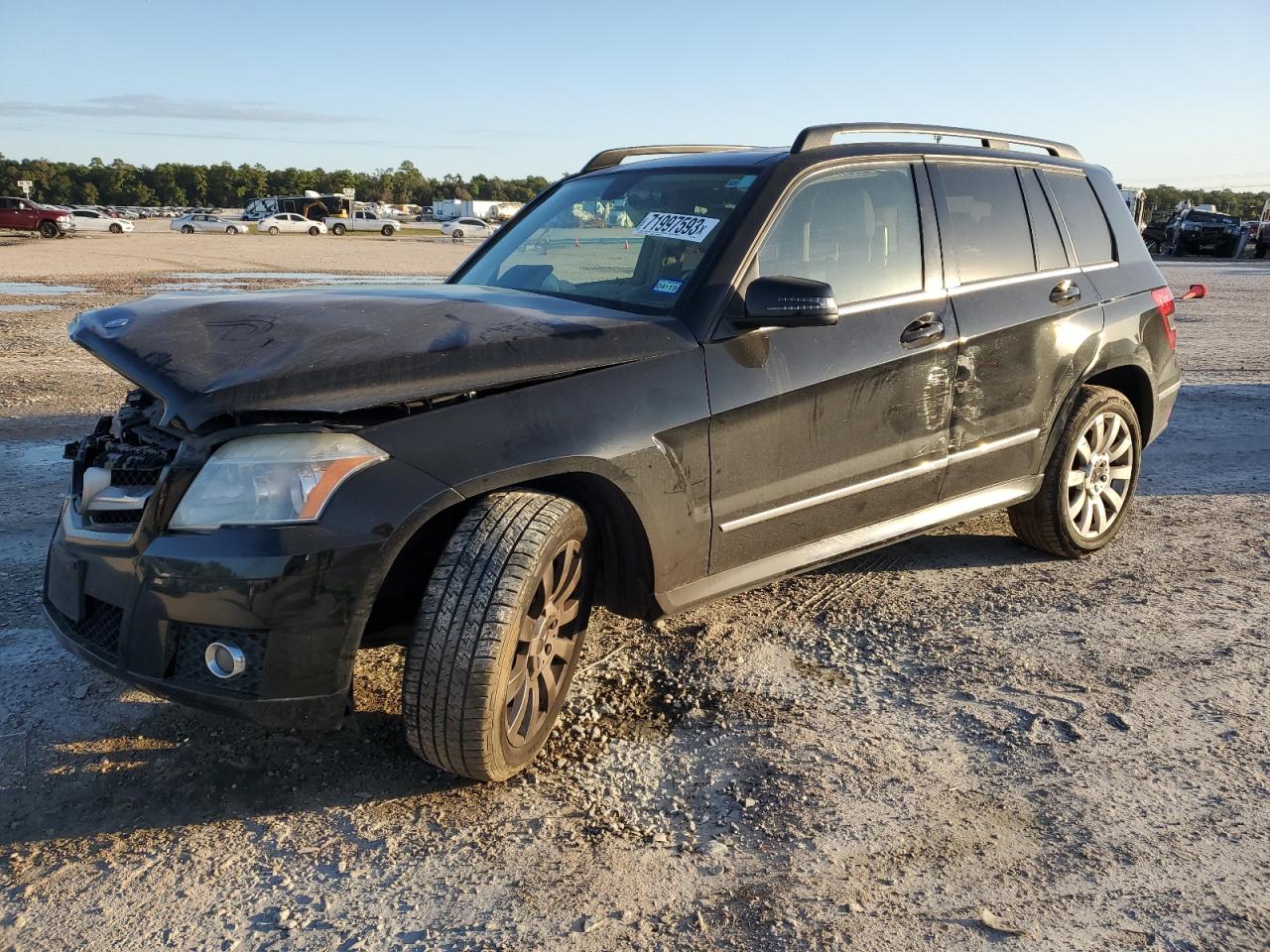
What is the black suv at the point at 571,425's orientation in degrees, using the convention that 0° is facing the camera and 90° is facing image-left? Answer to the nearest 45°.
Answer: approximately 45°

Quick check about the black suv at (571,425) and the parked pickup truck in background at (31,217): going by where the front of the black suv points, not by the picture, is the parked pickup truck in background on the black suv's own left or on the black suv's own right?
on the black suv's own right

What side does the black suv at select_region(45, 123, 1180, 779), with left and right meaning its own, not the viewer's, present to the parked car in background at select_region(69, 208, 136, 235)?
right

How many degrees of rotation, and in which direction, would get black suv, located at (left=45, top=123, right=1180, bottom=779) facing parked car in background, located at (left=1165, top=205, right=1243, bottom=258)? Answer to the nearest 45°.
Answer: approximately 180°

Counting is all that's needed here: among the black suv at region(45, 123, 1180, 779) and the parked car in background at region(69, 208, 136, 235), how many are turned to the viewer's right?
1

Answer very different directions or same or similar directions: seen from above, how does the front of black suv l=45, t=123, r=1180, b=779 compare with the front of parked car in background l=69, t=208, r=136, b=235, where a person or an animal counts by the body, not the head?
very different directions

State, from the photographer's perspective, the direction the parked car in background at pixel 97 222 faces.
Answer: facing to the right of the viewer
